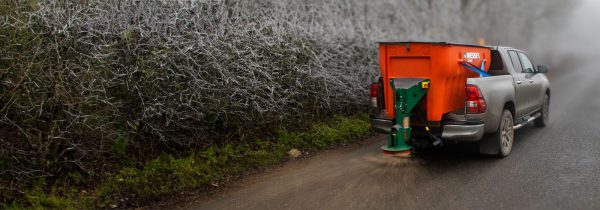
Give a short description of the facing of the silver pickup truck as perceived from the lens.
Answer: facing away from the viewer and to the right of the viewer

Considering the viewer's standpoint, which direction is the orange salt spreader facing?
facing away from the viewer and to the right of the viewer
